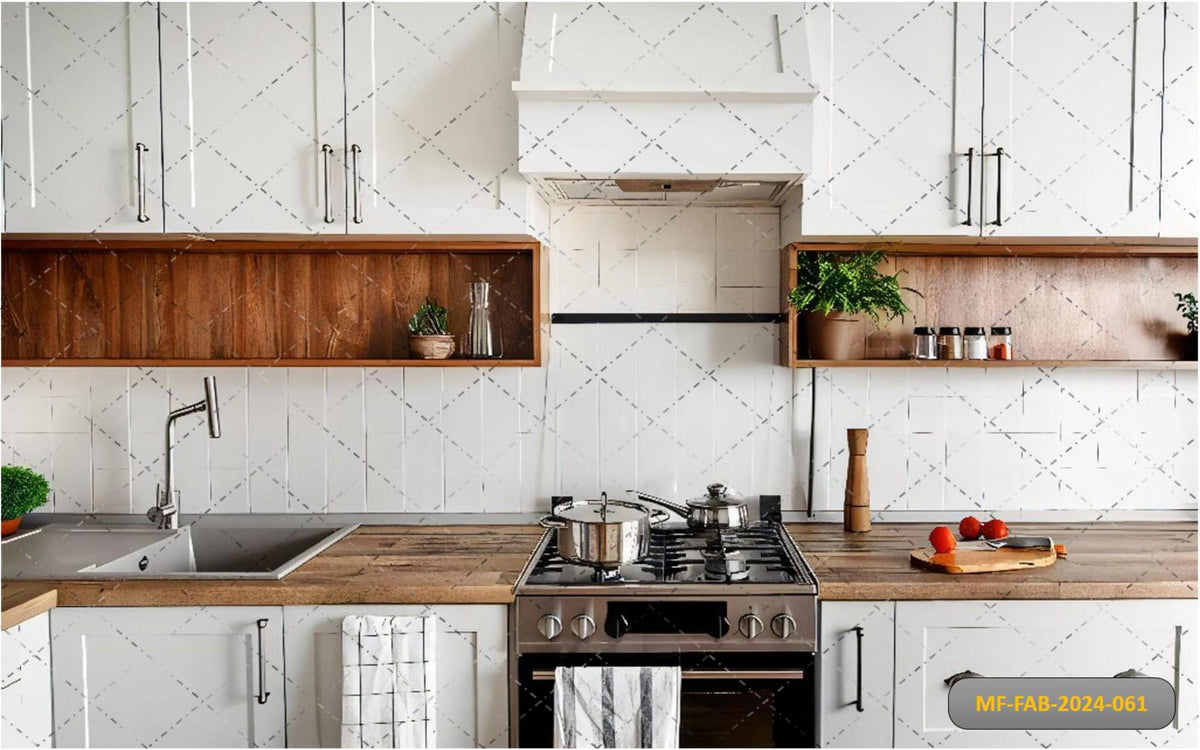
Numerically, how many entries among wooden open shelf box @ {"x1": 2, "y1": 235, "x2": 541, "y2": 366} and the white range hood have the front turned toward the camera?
2

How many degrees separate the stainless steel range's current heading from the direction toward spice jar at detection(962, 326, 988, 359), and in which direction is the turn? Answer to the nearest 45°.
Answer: approximately 135° to its left

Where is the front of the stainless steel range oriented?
toward the camera

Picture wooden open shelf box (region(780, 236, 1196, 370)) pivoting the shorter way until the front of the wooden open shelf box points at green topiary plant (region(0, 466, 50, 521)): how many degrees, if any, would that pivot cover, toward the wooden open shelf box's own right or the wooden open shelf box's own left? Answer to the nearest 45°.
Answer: approximately 45° to the wooden open shelf box's own right

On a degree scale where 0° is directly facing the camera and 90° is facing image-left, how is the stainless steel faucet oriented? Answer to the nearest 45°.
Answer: approximately 315°

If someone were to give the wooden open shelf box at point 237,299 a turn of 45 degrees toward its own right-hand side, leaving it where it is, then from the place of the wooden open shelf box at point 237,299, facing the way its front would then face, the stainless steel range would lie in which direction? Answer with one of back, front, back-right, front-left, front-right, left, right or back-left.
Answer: left

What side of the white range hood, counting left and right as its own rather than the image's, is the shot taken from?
front

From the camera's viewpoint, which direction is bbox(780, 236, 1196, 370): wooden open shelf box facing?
toward the camera

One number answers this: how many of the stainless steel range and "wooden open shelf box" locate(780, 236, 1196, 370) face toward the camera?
2

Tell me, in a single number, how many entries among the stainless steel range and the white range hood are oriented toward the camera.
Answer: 2

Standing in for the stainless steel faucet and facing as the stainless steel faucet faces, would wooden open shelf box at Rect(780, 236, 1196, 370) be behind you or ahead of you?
ahead

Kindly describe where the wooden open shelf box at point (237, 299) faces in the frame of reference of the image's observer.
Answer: facing the viewer
